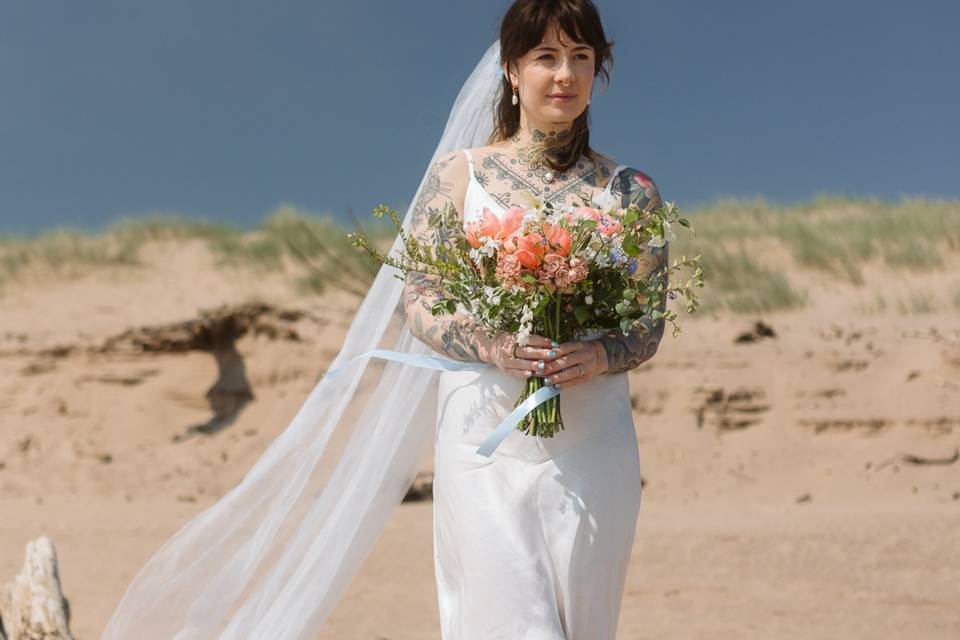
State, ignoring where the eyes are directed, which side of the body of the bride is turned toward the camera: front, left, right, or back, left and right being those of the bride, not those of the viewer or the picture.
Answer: front
